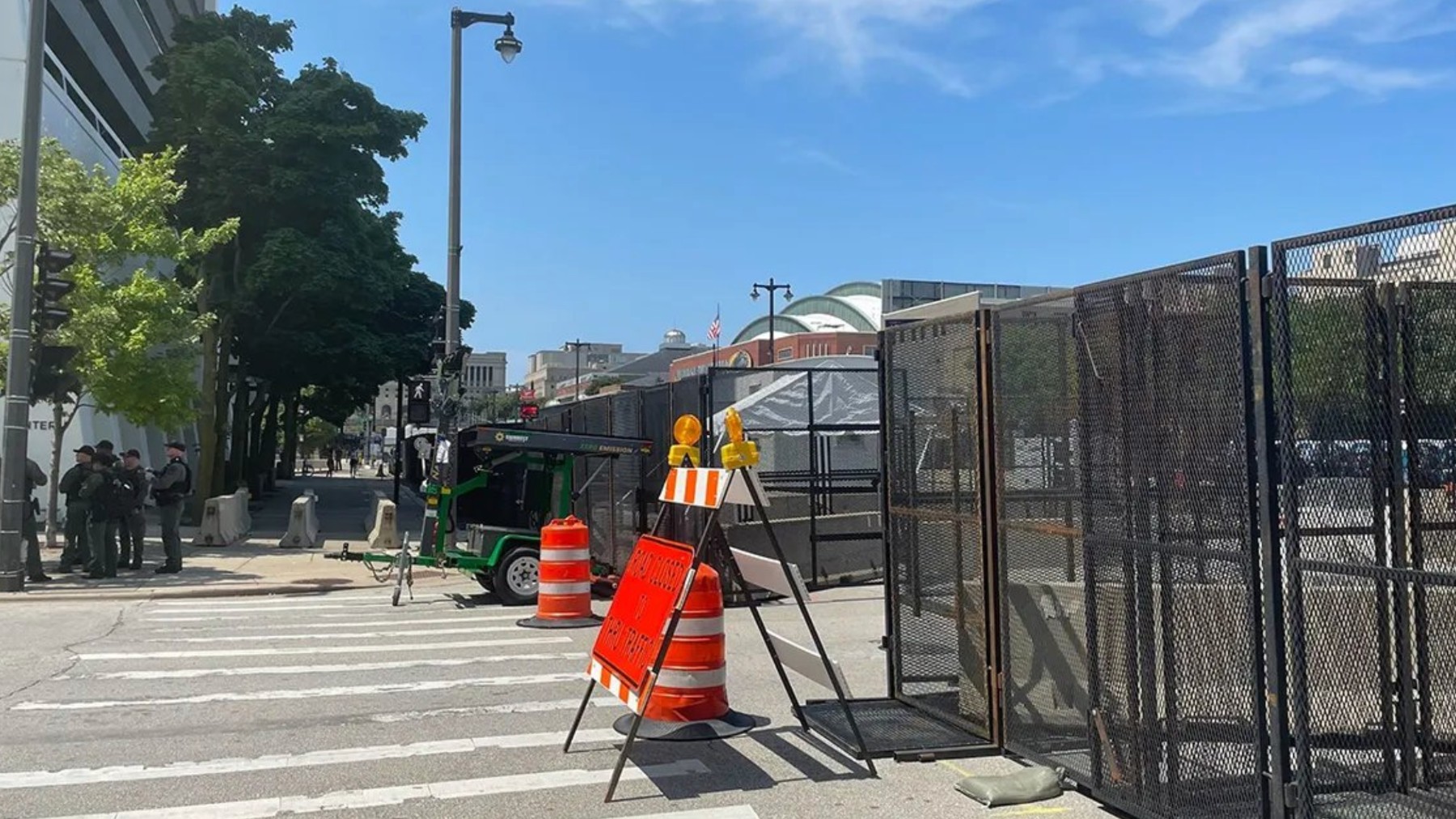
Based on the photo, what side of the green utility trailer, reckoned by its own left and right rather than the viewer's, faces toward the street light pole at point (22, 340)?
front

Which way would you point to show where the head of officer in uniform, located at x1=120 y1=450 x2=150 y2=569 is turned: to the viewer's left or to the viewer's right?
to the viewer's left

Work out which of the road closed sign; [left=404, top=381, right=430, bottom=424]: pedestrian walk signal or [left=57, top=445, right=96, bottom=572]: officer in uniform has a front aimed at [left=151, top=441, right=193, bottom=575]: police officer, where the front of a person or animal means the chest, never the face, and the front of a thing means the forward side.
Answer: the officer in uniform

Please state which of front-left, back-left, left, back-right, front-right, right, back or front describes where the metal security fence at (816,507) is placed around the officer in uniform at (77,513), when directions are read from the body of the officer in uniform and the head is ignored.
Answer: front-right

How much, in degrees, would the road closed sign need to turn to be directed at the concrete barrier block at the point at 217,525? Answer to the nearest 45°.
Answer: approximately 90° to its right

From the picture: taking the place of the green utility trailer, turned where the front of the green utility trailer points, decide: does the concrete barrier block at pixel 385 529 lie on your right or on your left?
on your right

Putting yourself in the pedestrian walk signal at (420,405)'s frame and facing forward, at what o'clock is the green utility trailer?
The green utility trailer is roughly at 11 o'clock from the pedestrian walk signal.

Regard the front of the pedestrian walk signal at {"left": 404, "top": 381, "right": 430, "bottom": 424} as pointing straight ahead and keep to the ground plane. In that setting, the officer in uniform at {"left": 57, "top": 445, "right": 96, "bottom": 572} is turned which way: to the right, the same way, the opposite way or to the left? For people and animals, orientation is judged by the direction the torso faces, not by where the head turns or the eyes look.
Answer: to the left

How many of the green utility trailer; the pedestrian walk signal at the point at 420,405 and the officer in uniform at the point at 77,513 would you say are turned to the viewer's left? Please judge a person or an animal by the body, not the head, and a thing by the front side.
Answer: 1

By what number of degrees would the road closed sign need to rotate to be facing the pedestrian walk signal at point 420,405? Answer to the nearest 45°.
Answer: approximately 135° to its right

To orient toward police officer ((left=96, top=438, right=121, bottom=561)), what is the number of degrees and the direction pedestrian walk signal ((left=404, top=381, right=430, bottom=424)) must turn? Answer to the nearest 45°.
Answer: approximately 90° to its right

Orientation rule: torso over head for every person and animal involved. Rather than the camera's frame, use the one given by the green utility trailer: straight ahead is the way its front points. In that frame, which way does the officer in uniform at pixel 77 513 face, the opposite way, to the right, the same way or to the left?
the opposite way

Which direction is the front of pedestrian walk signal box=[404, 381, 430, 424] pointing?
toward the camera

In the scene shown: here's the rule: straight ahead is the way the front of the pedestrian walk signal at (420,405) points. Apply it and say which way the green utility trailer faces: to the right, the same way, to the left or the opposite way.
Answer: to the right

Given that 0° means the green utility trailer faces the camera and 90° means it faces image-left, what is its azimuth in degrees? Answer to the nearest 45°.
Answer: approximately 90°

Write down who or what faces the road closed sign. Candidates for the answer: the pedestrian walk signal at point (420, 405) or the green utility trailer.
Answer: the pedestrian walk signal

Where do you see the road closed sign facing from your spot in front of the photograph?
facing the viewer and to the left of the viewer

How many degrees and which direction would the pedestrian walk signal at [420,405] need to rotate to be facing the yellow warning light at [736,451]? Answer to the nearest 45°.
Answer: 0° — it already faces it
